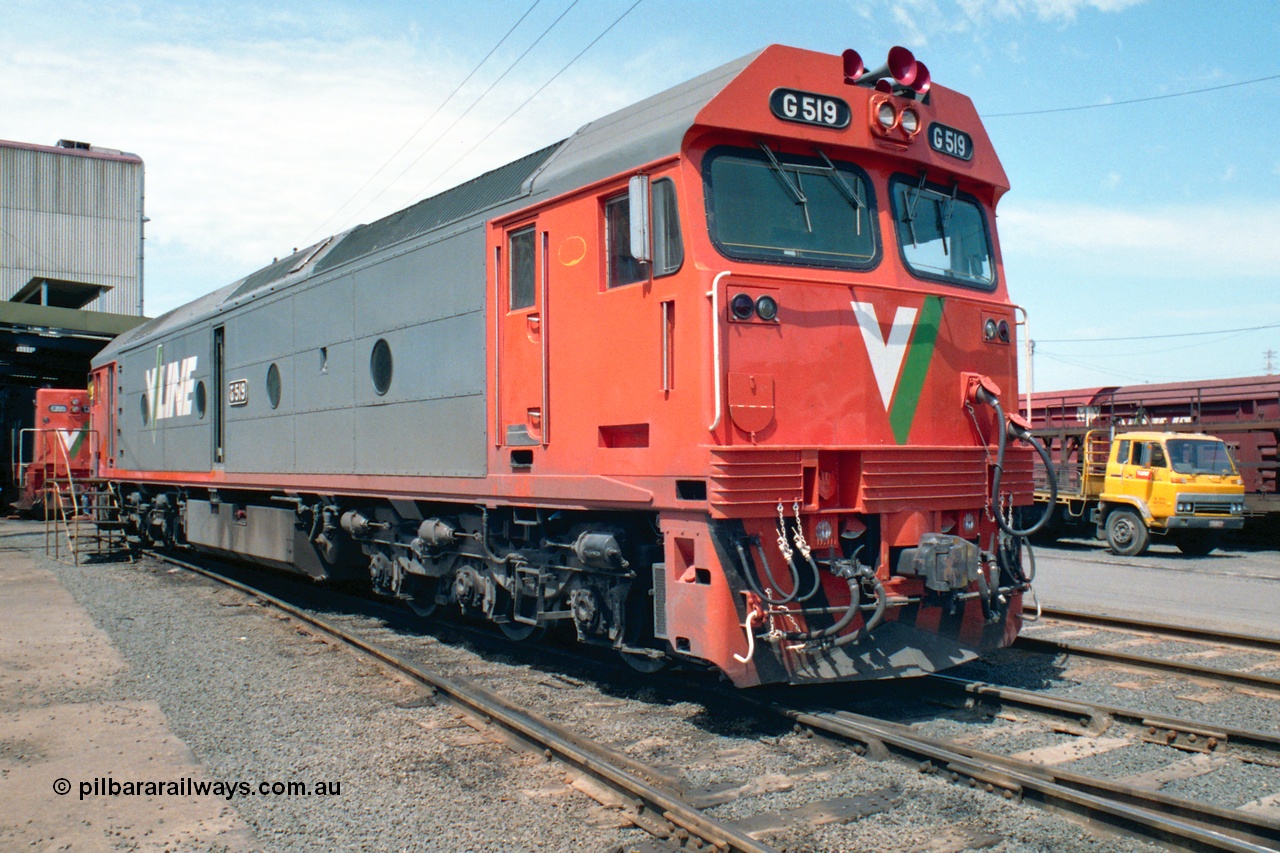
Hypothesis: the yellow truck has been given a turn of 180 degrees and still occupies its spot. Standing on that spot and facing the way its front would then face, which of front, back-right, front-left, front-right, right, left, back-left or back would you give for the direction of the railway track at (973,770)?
back-left

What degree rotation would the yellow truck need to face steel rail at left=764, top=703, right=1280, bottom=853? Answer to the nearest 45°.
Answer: approximately 45° to its right

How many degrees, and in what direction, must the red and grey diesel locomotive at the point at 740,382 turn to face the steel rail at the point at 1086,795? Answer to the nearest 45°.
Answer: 0° — it already faces it

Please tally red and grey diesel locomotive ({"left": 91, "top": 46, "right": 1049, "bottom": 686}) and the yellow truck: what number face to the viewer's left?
0

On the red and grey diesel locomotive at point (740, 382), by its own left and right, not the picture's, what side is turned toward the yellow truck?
left

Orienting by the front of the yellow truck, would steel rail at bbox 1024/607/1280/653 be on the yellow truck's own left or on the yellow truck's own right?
on the yellow truck's own right

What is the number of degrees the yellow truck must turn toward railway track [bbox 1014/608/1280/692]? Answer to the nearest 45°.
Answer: approximately 45° to its right

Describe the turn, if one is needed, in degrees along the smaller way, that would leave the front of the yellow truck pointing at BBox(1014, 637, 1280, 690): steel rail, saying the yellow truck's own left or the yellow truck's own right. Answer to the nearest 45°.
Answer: approximately 45° to the yellow truck's own right

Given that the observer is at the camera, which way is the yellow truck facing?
facing the viewer and to the right of the viewer

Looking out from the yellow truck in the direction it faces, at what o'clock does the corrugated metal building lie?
The corrugated metal building is roughly at 5 o'clock from the yellow truck.

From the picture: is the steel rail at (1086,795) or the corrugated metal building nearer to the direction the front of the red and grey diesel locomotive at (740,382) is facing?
the steel rail
